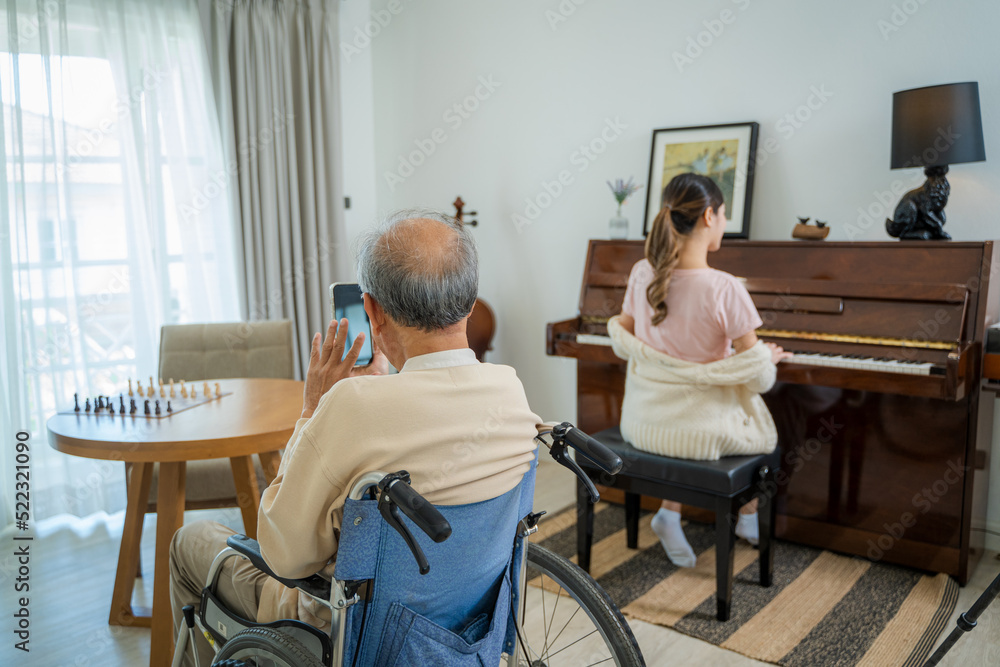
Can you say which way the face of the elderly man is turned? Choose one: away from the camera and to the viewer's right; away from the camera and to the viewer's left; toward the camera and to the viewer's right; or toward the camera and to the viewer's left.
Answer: away from the camera and to the viewer's left

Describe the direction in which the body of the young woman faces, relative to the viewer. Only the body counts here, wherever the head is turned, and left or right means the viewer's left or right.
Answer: facing away from the viewer and to the right of the viewer

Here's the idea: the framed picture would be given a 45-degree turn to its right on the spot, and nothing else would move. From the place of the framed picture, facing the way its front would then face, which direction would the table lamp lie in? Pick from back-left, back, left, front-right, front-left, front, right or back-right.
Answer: back-left

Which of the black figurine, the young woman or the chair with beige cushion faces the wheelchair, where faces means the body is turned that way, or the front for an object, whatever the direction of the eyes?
the chair with beige cushion

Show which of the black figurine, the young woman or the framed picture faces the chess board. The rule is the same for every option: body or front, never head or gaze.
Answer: the framed picture

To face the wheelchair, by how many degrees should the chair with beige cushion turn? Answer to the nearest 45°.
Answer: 0° — it already faces it

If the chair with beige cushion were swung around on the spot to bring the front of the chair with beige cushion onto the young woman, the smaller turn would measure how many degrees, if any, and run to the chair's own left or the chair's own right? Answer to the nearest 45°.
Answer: approximately 45° to the chair's own left

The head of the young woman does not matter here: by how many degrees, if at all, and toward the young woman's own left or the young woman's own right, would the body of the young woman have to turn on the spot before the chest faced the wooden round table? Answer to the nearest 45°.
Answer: approximately 180°
